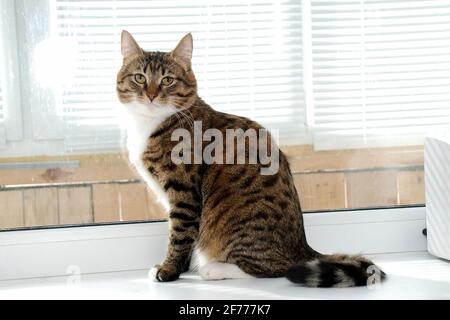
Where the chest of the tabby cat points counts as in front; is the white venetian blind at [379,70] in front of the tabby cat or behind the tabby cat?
behind

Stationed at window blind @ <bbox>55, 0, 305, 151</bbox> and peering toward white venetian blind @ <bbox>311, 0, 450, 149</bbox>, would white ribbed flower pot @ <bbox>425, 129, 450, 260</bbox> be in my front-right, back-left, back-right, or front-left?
front-right

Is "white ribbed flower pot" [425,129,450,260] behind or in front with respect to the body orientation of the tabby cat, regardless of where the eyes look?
behind

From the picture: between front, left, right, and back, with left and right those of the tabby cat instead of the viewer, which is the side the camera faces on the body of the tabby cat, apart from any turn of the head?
left

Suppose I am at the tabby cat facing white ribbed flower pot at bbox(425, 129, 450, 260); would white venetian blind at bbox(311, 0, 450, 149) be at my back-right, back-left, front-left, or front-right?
front-left
